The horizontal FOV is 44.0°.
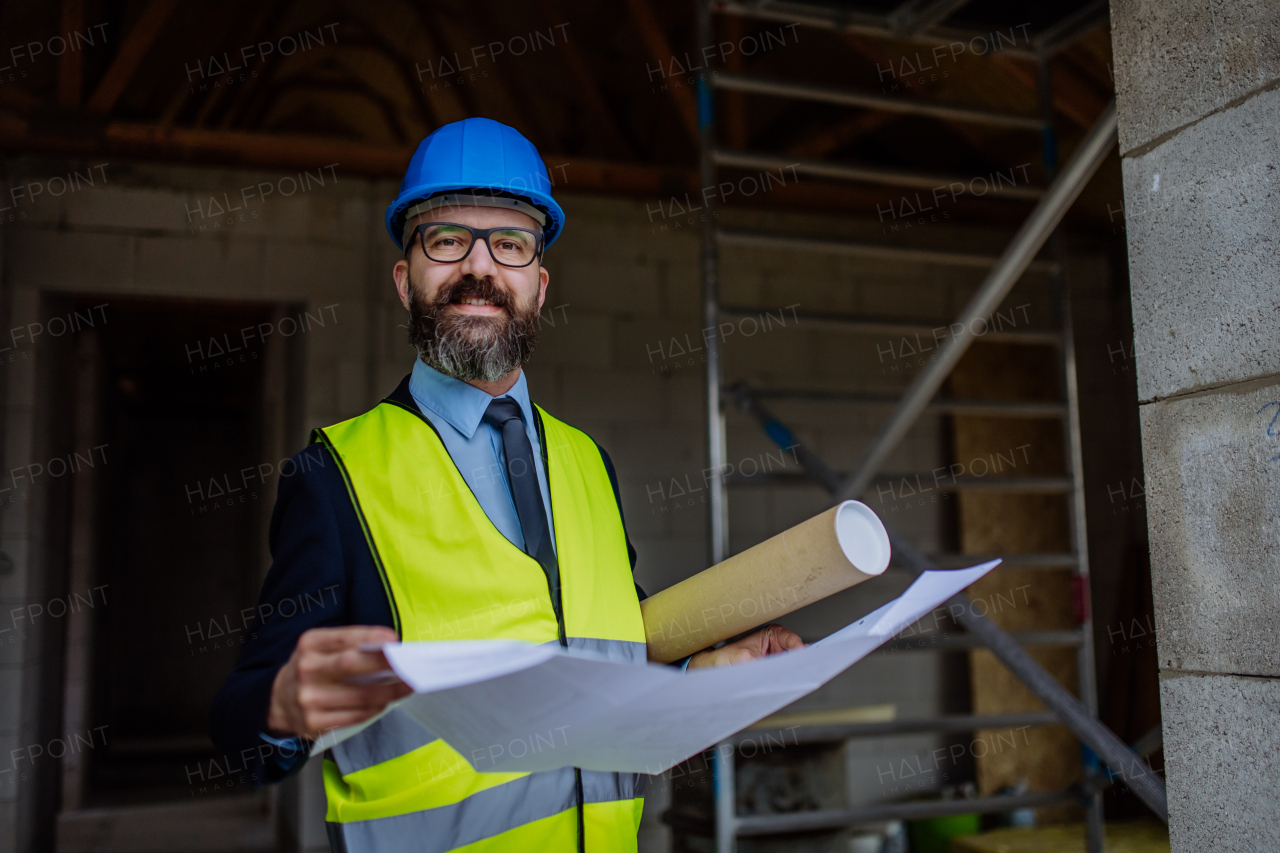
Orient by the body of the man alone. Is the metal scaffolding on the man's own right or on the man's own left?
on the man's own left

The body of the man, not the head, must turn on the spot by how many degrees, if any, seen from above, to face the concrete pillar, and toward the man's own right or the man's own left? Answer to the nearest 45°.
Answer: approximately 45° to the man's own left

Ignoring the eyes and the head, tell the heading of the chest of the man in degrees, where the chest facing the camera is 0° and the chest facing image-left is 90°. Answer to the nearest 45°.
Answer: approximately 315°

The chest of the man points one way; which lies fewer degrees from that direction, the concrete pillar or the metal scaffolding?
the concrete pillar
